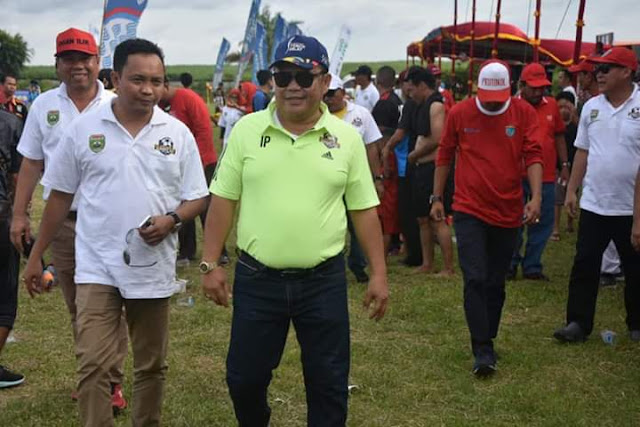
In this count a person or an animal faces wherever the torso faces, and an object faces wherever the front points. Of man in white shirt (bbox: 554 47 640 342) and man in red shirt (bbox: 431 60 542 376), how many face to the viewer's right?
0

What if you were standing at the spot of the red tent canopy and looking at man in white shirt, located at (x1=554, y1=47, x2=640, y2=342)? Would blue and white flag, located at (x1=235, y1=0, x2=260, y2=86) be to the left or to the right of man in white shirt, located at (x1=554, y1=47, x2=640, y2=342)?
right

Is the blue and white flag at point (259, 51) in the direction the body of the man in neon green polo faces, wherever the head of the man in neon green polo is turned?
no

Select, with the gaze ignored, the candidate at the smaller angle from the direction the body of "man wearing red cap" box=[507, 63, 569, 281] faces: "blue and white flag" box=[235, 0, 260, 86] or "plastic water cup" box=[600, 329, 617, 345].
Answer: the plastic water cup

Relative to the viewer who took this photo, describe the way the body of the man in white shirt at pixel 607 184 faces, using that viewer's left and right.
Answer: facing the viewer and to the left of the viewer

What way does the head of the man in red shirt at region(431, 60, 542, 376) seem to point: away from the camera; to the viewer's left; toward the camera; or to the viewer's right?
toward the camera

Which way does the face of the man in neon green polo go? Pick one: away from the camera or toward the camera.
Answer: toward the camera

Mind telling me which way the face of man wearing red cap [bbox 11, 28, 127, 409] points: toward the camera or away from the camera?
toward the camera

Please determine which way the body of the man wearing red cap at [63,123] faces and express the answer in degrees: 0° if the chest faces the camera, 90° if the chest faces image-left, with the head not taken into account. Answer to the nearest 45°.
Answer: approximately 0°

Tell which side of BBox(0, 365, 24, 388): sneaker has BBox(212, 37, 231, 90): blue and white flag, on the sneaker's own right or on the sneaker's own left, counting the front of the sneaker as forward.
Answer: on the sneaker's own left

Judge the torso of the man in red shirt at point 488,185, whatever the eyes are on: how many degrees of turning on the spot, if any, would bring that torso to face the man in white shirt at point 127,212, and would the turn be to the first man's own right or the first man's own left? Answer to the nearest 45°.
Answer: approximately 45° to the first man's own right

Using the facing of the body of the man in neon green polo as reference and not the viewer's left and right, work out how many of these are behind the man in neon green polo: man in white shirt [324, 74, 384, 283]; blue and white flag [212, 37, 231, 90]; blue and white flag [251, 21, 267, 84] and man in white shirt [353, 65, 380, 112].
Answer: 4
